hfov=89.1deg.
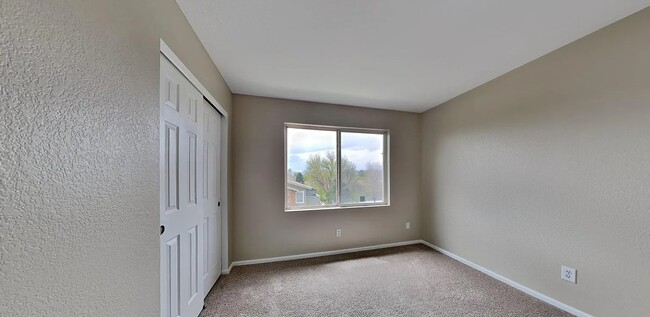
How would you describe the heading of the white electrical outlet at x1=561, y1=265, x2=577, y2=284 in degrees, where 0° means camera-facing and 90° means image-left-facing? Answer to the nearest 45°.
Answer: approximately 45°

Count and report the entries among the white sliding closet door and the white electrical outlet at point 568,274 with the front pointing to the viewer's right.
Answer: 1

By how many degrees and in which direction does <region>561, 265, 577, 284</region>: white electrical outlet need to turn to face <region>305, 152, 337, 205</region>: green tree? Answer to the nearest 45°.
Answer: approximately 45° to its right

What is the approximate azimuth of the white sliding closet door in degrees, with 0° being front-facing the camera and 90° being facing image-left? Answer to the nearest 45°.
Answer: approximately 270°

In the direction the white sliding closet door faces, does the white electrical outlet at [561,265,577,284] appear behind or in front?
in front
